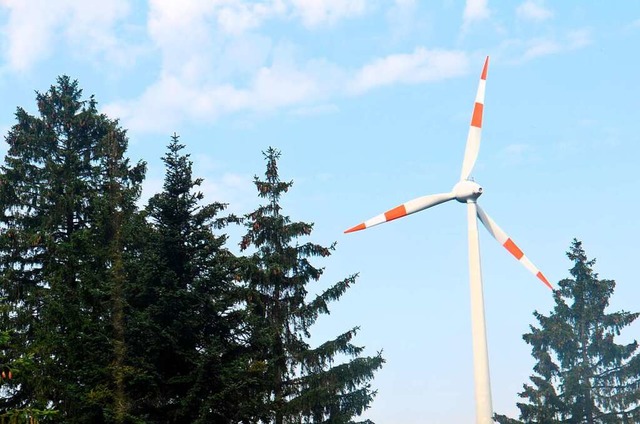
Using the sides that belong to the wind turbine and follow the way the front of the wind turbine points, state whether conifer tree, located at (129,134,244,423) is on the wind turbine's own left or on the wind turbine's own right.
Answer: on the wind turbine's own left
